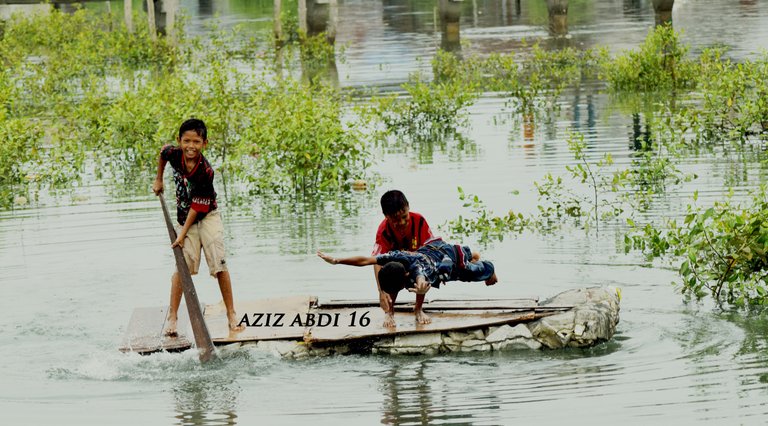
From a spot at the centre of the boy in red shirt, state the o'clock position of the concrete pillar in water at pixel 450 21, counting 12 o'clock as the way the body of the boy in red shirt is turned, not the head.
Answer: The concrete pillar in water is roughly at 6 o'clock from the boy in red shirt.

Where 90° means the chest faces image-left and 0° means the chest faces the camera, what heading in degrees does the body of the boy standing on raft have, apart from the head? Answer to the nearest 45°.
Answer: approximately 0°

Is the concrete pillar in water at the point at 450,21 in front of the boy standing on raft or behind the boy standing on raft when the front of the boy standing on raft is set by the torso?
behind

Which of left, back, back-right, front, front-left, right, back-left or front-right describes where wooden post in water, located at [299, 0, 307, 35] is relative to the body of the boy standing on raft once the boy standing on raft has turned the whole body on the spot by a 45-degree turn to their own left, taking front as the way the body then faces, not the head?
back-left

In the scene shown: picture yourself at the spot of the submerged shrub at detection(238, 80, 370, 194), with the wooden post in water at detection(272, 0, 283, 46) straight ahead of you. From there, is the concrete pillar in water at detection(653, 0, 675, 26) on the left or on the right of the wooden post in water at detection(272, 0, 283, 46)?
right

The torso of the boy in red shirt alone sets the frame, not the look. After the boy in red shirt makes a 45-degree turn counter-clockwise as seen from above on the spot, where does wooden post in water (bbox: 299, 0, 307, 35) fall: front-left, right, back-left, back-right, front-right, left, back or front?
back-left

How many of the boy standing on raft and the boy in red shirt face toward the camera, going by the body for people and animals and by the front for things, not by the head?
2

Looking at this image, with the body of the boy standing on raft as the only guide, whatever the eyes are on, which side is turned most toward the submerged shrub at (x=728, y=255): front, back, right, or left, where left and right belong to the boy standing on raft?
left

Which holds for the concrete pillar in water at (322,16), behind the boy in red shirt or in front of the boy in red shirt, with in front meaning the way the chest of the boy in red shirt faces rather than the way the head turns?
behind

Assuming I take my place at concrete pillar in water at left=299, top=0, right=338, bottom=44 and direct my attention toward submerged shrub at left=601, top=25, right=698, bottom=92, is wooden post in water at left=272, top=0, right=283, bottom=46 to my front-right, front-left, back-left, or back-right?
back-right

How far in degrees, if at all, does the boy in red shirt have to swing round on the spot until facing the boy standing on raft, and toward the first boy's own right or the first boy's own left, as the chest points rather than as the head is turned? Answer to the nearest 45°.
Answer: approximately 90° to the first boy's own right

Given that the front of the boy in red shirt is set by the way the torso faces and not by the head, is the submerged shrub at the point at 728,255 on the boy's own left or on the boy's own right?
on the boy's own left

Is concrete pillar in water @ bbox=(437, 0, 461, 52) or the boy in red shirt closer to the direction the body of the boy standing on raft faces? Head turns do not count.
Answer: the boy in red shirt

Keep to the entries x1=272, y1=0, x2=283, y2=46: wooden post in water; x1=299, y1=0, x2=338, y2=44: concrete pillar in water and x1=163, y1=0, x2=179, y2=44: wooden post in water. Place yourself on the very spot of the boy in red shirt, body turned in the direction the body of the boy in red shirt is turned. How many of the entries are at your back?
3
